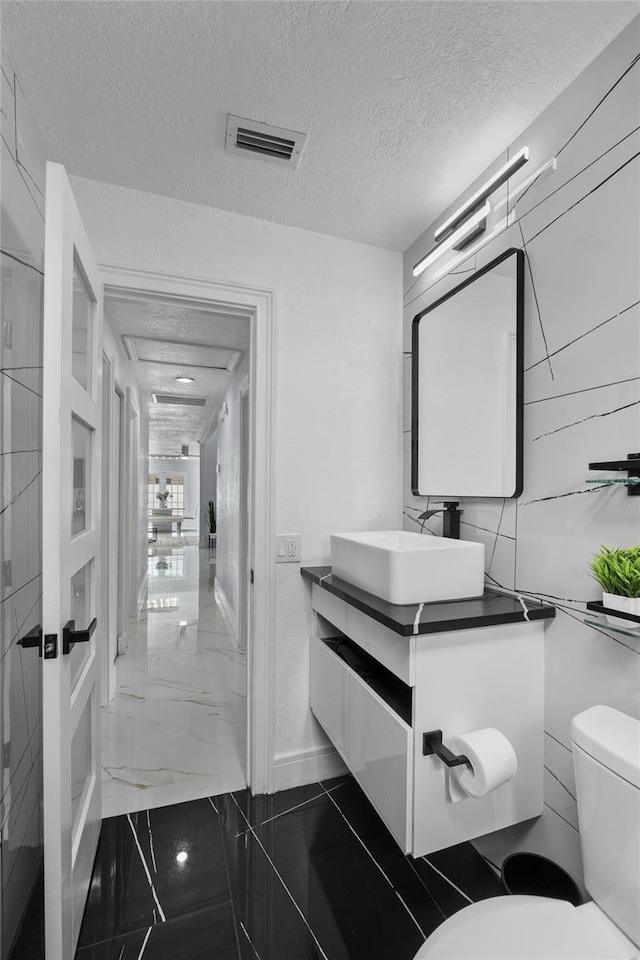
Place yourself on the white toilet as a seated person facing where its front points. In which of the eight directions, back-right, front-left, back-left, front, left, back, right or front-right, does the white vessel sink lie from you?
right

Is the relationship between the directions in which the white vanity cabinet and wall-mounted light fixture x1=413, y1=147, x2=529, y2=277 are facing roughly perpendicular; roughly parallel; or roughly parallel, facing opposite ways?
roughly parallel

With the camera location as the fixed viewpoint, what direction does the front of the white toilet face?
facing the viewer and to the left of the viewer

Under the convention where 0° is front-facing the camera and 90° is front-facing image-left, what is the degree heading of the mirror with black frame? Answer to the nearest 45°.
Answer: approximately 45°

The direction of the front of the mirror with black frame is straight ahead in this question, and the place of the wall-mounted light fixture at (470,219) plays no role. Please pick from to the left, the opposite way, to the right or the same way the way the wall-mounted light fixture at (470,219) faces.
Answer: the same way

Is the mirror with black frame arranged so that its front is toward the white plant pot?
no

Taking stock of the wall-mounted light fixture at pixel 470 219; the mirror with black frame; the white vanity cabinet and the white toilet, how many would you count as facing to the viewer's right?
0

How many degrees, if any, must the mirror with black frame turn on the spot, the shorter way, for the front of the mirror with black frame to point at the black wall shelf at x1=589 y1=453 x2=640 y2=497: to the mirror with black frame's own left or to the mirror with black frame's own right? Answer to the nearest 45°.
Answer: approximately 90° to the mirror with black frame's own left

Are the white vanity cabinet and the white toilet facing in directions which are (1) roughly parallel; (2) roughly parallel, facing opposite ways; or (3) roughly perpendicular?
roughly parallel

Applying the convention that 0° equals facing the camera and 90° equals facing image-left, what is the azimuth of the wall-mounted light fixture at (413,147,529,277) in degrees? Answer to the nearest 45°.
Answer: approximately 45°
